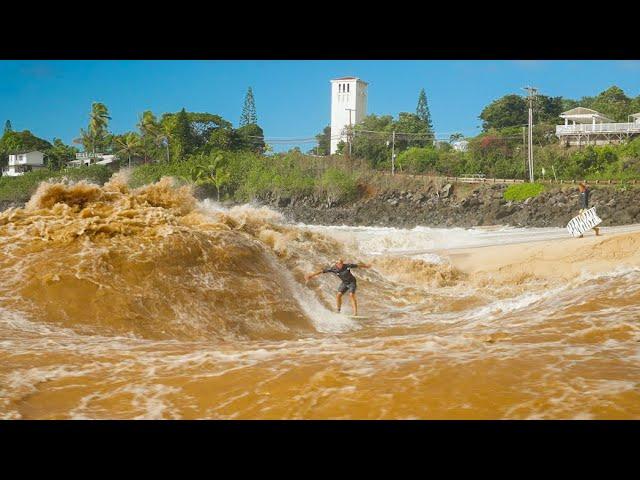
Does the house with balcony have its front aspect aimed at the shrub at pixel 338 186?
no

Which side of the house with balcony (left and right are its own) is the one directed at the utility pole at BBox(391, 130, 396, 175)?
right

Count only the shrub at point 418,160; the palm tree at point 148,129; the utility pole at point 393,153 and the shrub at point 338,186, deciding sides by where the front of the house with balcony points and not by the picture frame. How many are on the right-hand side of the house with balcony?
4

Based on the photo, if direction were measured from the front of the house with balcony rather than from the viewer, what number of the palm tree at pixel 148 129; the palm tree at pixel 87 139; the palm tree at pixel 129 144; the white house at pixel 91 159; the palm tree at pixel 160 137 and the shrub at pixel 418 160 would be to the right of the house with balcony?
6

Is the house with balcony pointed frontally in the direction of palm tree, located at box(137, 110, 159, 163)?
no

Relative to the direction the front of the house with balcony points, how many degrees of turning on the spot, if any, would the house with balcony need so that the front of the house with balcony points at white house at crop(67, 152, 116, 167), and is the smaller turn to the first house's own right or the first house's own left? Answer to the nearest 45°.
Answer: approximately 90° to the first house's own right

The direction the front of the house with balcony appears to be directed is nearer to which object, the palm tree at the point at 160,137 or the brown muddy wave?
the brown muddy wave

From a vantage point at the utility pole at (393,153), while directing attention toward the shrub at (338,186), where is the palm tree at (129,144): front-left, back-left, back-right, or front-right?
front-right

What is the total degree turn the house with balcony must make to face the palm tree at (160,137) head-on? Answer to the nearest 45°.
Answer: approximately 90° to its right

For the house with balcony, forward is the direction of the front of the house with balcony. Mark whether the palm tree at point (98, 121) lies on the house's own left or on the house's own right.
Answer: on the house's own right

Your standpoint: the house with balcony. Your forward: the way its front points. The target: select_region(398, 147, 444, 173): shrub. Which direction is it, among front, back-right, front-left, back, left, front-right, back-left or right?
right

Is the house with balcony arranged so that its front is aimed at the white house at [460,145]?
no

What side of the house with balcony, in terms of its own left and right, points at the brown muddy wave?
front

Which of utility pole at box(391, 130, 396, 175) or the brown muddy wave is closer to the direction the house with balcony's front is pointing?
the brown muddy wave

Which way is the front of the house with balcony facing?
toward the camera
